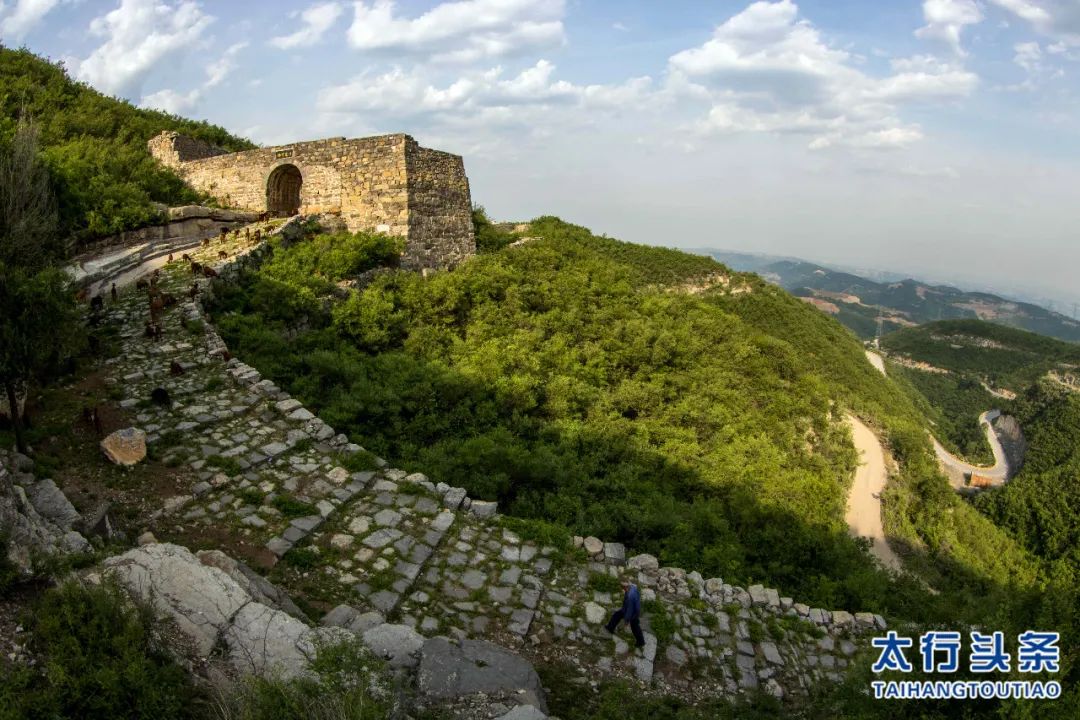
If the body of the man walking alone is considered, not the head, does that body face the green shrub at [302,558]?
yes

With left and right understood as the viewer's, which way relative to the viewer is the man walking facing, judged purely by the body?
facing to the left of the viewer

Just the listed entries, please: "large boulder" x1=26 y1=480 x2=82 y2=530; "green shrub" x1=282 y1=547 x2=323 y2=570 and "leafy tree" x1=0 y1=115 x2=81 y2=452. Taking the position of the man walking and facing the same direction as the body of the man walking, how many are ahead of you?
3

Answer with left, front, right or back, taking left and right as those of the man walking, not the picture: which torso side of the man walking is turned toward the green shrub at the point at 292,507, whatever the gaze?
front

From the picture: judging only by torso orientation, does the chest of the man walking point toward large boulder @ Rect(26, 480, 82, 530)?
yes

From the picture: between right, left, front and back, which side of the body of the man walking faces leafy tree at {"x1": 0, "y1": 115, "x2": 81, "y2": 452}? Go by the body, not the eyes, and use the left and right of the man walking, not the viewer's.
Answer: front

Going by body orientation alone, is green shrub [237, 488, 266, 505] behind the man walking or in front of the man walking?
in front
